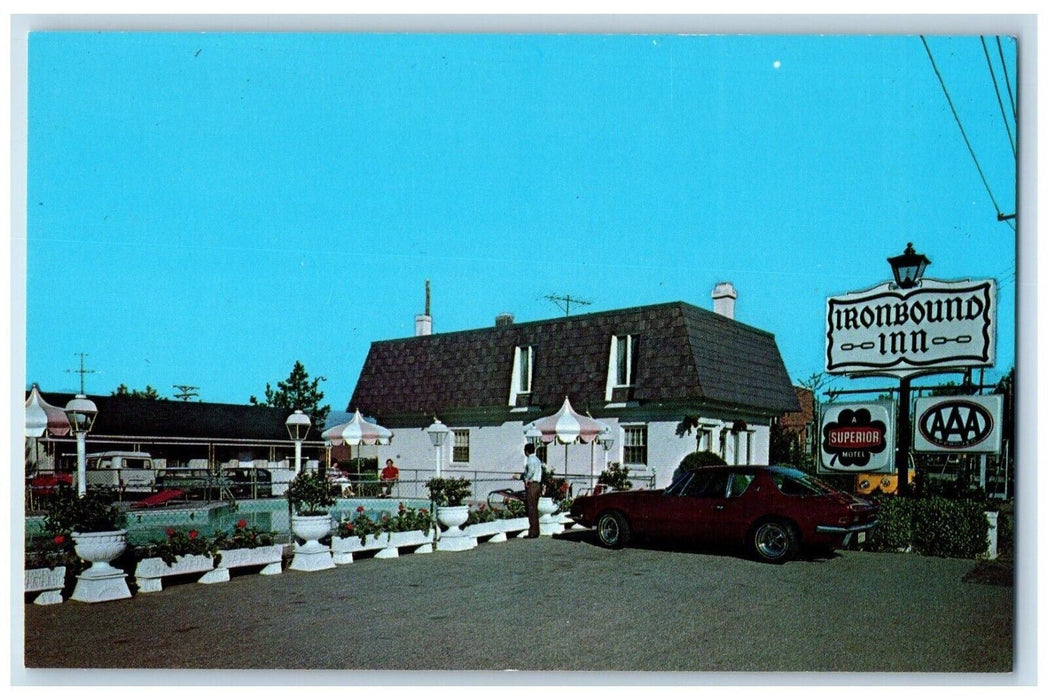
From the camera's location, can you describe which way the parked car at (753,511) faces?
facing away from the viewer and to the left of the viewer

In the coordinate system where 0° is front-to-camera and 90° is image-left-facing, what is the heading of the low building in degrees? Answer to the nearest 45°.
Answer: approximately 45°

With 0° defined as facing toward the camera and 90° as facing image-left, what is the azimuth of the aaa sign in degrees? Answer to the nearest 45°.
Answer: approximately 0°

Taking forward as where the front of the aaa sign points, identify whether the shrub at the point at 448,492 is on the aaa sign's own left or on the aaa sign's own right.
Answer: on the aaa sign's own right

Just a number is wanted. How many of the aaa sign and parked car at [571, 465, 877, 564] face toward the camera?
1
